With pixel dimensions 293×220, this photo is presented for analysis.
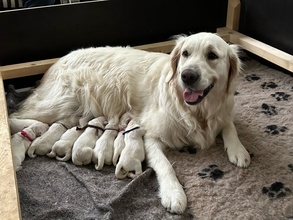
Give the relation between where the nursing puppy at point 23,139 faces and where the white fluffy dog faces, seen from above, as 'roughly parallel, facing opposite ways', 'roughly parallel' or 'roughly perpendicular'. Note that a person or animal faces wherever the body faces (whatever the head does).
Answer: roughly perpendicular

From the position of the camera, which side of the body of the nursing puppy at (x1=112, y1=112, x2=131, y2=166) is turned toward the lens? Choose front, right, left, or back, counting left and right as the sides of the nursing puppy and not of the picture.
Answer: back

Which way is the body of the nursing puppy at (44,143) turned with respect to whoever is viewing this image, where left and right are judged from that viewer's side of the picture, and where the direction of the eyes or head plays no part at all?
facing away from the viewer and to the right of the viewer

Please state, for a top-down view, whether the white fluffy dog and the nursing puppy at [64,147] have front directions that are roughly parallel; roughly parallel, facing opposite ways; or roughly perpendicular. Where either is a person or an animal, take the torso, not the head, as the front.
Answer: roughly perpendicular

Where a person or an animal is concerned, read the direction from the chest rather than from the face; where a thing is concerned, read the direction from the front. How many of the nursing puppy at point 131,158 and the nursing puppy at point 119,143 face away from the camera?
2

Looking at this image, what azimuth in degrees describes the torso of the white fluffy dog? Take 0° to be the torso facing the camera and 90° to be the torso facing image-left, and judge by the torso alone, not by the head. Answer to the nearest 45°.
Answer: approximately 315°

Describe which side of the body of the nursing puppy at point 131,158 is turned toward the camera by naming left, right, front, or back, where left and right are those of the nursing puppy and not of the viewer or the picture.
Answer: back
